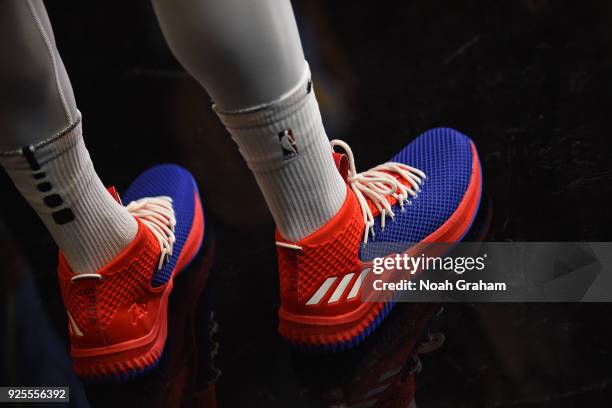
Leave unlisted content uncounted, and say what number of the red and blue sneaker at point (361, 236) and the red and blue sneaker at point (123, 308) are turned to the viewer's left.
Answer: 0

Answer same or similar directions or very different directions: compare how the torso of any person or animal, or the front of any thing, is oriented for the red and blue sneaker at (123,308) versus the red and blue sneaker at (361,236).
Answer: same or similar directions

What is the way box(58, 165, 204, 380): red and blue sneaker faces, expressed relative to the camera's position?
facing away from the viewer and to the right of the viewer

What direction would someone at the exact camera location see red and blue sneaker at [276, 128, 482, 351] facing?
facing away from the viewer and to the right of the viewer
